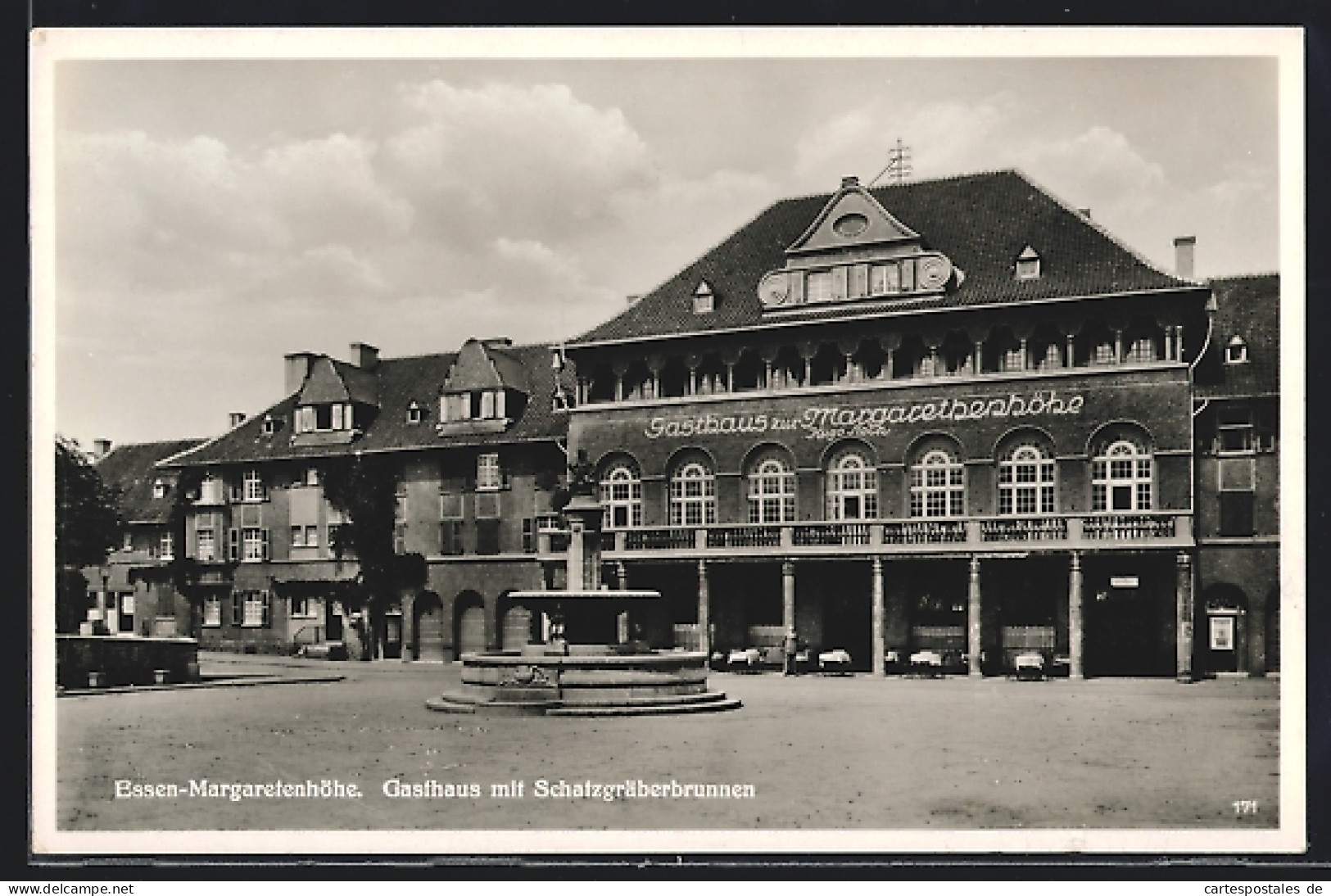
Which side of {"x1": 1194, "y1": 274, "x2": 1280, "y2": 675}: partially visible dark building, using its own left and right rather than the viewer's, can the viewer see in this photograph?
front

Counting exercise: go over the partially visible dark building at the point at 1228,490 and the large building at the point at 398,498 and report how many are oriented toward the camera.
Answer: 2

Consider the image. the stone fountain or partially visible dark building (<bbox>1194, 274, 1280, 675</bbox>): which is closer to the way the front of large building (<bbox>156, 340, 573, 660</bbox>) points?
the stone fountain

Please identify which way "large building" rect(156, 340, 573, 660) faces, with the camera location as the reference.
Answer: facing the viewer
